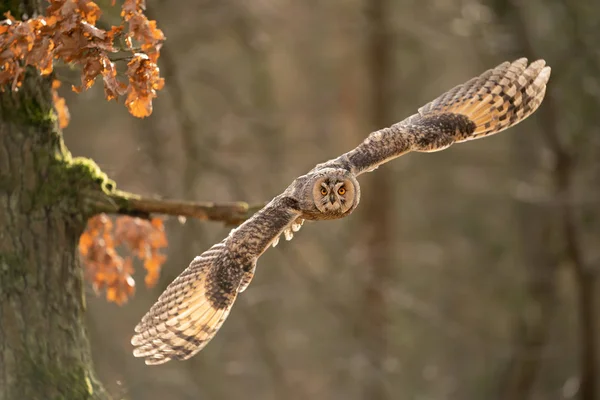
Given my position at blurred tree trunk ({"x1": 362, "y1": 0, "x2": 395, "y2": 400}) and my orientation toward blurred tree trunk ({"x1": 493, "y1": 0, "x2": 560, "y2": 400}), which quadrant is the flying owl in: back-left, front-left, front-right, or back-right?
back-right

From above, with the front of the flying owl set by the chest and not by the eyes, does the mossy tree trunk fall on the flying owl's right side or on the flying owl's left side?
on the flying owl's right side

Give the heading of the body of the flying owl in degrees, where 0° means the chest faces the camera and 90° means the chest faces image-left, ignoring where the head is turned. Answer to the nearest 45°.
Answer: approximately 0°

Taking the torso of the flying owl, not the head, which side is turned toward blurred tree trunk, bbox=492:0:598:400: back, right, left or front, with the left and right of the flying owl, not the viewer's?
back

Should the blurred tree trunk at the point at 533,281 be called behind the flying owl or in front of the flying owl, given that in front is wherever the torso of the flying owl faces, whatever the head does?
behind

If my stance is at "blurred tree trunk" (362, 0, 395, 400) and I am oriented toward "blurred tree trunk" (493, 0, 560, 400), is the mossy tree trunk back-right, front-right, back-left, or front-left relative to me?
back-right

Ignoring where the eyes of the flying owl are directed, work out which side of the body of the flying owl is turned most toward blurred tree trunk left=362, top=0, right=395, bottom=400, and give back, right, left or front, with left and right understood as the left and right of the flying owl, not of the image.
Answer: back
